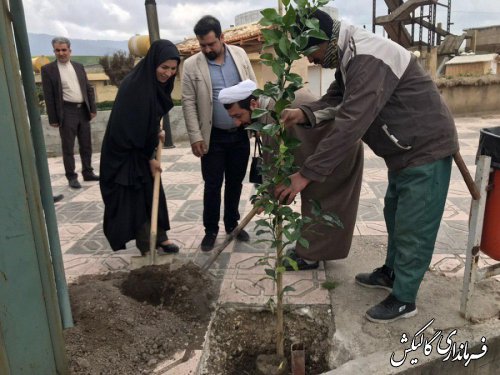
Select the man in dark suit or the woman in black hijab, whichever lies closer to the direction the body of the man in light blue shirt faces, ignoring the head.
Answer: the woman in black hijab

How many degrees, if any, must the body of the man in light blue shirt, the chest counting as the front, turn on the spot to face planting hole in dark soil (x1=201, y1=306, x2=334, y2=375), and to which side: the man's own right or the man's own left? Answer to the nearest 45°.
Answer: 0° — they already face it

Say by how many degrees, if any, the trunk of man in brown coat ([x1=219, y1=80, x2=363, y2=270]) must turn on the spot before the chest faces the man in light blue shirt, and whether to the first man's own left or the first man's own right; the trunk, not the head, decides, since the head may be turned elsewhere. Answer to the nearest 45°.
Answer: approximately 45° to the first man's own right

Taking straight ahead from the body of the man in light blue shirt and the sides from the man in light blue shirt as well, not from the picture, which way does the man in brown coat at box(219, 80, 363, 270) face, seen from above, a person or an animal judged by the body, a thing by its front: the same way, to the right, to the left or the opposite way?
to the right

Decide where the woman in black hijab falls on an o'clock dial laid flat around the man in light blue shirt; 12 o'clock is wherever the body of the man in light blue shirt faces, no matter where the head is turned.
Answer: The woman in black hijab is roughly at 2 o'clock from the man in light blue shirt.

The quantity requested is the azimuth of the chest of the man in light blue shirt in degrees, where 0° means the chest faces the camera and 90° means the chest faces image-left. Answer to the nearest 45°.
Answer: approximately 0°

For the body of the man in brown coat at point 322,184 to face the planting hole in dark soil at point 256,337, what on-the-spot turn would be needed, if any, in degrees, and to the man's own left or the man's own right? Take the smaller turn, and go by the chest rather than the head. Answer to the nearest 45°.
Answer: approximately 45° to the man's own left

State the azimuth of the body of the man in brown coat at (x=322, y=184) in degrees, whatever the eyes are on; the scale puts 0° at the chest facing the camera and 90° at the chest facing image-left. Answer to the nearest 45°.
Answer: approximately 90°
